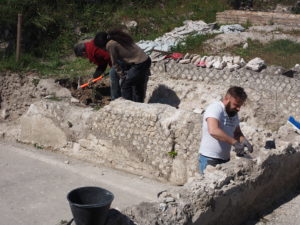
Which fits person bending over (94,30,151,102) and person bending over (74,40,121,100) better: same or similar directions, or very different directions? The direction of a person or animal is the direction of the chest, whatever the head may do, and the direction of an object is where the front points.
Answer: same or similar directions

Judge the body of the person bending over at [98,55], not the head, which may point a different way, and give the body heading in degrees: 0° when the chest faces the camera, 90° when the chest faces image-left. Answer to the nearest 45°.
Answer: approximately 90°

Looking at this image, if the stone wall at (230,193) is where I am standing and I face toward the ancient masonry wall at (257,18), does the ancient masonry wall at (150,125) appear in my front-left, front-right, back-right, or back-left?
front-left

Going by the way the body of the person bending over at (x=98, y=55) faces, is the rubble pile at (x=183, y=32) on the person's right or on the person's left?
on the person's right

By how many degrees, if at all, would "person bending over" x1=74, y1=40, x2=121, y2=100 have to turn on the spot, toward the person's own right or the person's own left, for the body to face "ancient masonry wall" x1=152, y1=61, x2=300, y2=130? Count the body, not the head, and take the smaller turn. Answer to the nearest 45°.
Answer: approximately 180°

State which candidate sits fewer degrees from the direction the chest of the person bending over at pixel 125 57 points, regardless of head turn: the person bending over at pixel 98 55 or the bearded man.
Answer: the person bending over
